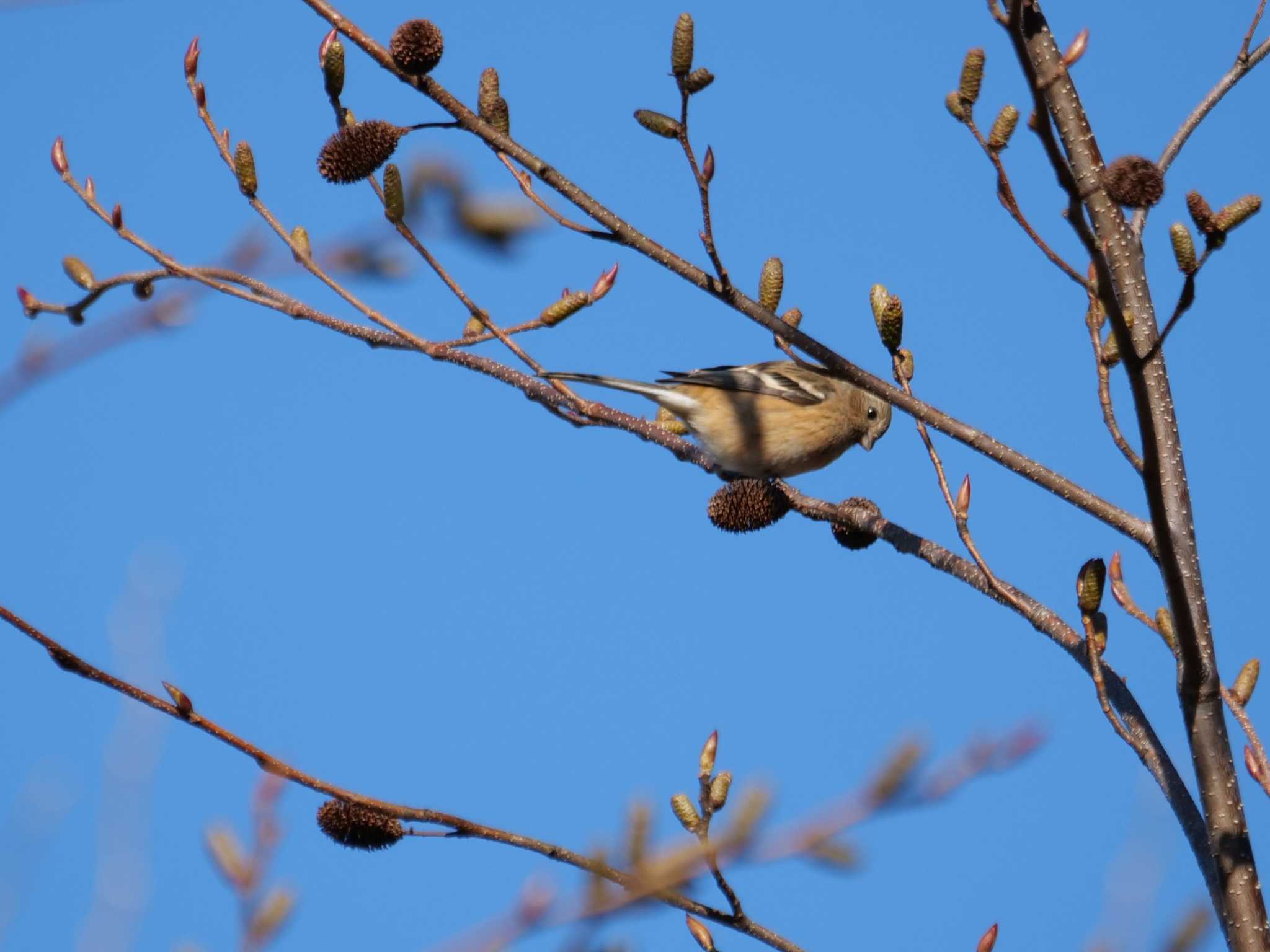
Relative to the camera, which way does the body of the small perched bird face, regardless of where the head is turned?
to the viewer's right
